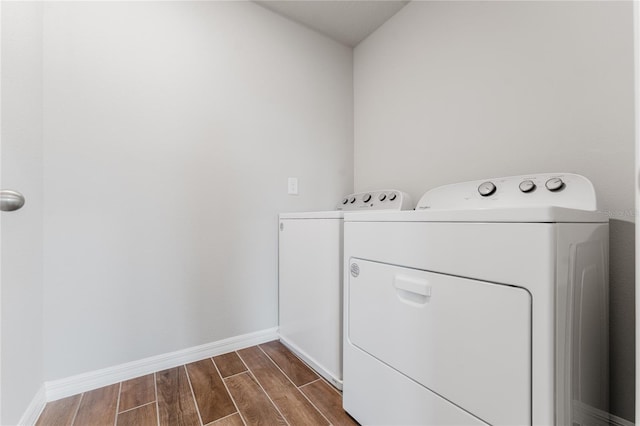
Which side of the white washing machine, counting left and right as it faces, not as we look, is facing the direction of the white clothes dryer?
left

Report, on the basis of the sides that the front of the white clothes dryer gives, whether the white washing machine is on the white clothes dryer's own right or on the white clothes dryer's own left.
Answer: on the white clothes dryer's own right

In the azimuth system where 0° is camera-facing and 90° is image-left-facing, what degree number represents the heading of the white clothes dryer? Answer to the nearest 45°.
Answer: approximately 45°

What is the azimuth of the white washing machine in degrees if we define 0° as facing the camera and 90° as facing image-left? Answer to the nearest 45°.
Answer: approximately 45°
